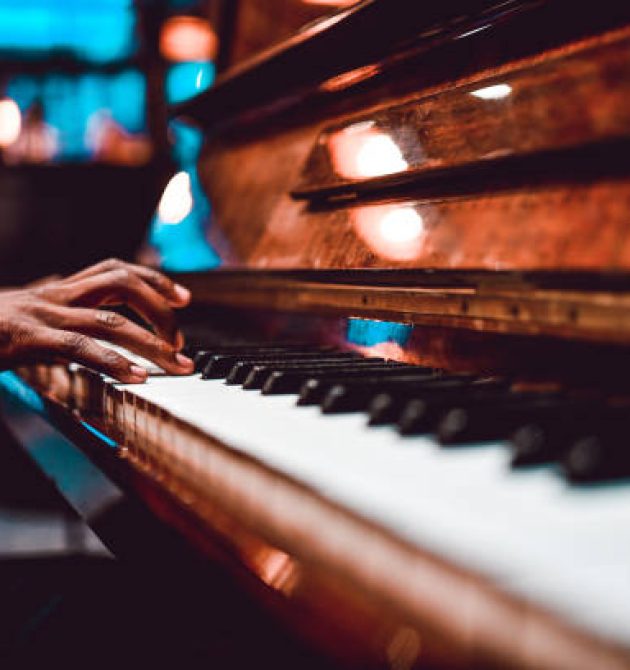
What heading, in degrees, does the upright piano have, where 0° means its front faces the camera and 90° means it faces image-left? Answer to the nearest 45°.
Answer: approximately 45°
